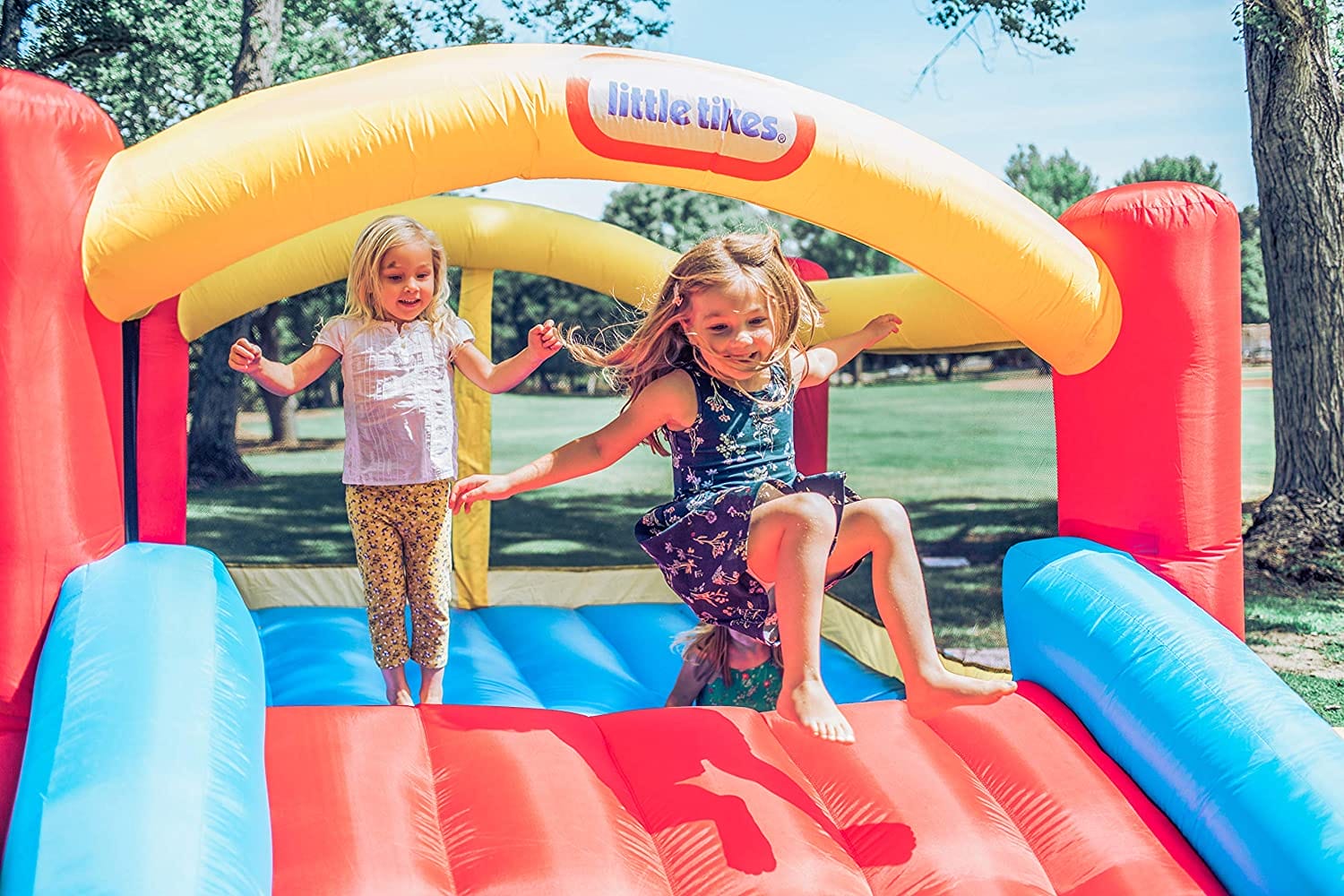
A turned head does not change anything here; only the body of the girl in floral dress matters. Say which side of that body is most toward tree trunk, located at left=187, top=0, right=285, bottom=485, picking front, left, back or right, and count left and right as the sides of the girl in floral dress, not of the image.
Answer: back

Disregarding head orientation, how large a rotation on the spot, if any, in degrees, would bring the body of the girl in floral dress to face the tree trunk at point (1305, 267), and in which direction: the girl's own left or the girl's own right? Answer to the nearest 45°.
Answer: approximately 90° to the girl's own left

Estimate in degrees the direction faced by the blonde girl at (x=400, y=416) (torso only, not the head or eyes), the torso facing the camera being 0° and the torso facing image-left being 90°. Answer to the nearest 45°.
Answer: approximately 0°

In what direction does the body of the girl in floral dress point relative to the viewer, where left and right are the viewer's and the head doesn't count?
facing the viewer and to the right of the viewer

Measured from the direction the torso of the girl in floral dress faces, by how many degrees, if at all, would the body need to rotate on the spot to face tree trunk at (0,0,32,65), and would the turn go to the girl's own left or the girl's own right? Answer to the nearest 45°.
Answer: approximately 180°

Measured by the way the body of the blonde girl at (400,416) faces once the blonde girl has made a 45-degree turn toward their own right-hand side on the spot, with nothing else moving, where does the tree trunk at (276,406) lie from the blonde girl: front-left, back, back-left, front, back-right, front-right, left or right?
back-right

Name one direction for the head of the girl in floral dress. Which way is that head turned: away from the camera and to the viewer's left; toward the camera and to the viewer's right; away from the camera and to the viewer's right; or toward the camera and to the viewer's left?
toward the camera and to the viewer's right

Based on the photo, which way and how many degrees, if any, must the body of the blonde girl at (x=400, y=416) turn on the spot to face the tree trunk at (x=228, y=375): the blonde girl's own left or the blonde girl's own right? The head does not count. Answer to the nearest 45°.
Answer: approximately 180°

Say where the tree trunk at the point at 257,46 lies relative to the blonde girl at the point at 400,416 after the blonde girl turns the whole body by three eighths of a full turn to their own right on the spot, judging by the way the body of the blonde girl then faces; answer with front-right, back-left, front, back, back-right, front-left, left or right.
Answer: front-right
